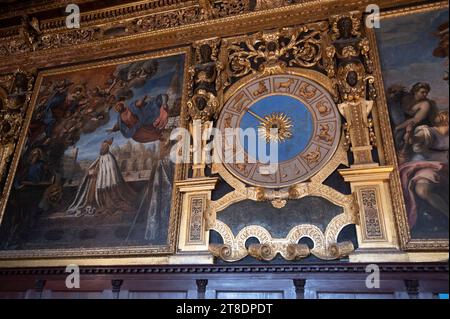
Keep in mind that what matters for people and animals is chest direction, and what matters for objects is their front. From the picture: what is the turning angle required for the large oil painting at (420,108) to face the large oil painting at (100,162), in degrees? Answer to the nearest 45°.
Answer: approximately 90° to its right

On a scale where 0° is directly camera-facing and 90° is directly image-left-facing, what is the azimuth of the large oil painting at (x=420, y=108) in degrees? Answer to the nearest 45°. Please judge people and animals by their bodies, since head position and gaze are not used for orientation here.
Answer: approximately 0°

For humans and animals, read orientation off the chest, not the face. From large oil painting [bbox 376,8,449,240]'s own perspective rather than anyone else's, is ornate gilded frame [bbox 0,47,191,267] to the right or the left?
on its right
